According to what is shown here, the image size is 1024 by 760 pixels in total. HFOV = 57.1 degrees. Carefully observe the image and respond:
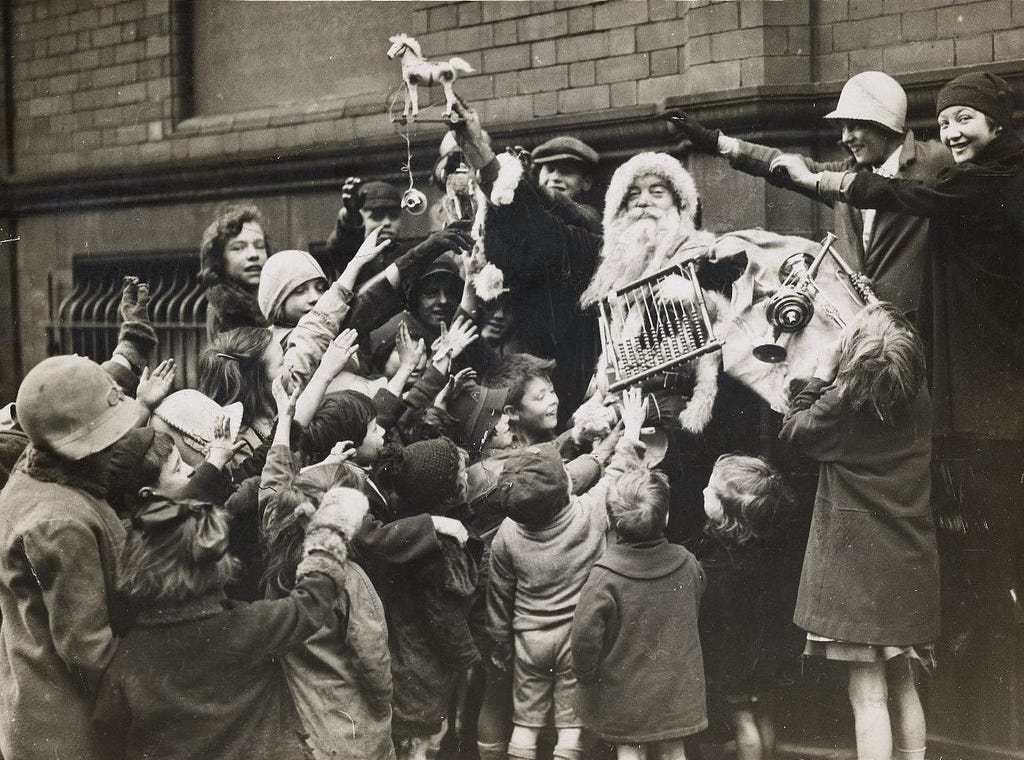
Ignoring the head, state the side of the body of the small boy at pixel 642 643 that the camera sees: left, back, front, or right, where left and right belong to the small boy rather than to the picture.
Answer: back

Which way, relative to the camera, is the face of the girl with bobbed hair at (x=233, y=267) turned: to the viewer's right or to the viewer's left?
to the viewer's right

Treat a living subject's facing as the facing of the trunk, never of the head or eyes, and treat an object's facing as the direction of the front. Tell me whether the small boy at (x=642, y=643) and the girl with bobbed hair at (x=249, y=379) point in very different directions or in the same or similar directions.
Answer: same or similar directions

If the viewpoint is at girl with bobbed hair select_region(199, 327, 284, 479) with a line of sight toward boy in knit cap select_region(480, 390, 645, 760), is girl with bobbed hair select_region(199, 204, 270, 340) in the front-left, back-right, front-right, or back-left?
back-left

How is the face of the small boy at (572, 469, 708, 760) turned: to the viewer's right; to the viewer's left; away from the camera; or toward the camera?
away from the camera

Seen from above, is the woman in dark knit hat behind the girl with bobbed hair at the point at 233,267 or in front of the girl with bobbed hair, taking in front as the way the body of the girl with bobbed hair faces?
in front

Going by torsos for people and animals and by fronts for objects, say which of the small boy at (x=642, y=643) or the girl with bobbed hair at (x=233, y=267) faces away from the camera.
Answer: the small boy

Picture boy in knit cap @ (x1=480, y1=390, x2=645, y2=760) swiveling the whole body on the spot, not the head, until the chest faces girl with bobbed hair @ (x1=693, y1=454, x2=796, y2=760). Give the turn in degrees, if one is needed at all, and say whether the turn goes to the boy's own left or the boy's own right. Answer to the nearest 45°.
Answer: approximately 90° to the boy's own right

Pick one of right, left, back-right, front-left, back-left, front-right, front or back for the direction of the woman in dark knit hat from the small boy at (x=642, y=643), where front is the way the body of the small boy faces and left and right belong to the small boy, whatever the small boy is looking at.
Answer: right

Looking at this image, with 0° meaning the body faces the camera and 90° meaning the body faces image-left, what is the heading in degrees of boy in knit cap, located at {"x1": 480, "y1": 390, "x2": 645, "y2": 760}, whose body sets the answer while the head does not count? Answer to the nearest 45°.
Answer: approximately 180°

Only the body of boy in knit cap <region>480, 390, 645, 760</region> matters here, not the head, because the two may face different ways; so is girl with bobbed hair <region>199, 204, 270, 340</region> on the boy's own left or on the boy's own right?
on the boy's own left

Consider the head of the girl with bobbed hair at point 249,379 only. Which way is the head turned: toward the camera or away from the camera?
away from the camera

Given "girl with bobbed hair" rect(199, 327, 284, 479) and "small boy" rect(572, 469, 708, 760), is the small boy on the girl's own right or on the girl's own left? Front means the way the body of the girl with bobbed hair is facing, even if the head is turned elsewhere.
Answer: on the girl's own right

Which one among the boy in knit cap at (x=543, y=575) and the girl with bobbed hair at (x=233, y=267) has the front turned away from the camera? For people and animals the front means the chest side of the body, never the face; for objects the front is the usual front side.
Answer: the boy in knit cap
